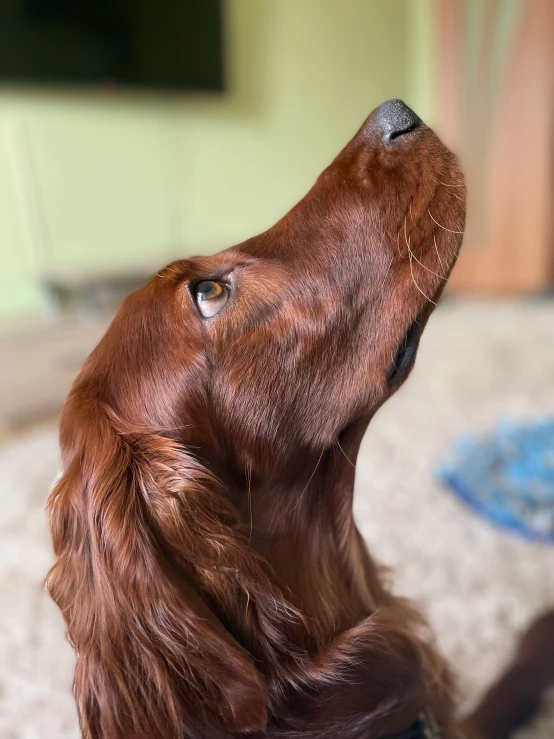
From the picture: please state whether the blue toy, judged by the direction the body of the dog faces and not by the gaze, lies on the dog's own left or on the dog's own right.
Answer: on the dog's own left

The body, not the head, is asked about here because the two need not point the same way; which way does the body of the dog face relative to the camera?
to the viewer's right

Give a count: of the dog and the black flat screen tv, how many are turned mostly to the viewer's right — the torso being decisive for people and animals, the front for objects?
1

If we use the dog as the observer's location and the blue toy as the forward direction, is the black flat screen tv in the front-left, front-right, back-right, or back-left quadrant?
front-left

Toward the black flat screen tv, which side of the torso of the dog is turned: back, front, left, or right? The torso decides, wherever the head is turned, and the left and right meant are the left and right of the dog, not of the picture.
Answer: left

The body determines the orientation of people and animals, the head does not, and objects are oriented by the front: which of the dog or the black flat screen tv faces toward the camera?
the black flat screen tv

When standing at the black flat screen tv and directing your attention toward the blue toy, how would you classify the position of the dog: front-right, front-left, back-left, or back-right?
front-right

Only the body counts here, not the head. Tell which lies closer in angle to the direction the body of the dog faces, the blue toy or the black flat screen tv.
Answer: the blue toy

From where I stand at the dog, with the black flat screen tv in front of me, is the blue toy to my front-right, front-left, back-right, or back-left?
front-right

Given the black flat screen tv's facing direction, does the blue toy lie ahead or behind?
ahead

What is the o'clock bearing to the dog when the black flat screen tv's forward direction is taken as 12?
The dog is roughly at 12 o'clock from the black flat screen tv.

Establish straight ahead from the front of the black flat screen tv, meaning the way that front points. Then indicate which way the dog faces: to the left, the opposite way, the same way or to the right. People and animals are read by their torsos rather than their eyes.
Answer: to the left

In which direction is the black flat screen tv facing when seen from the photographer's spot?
facing the viewer
